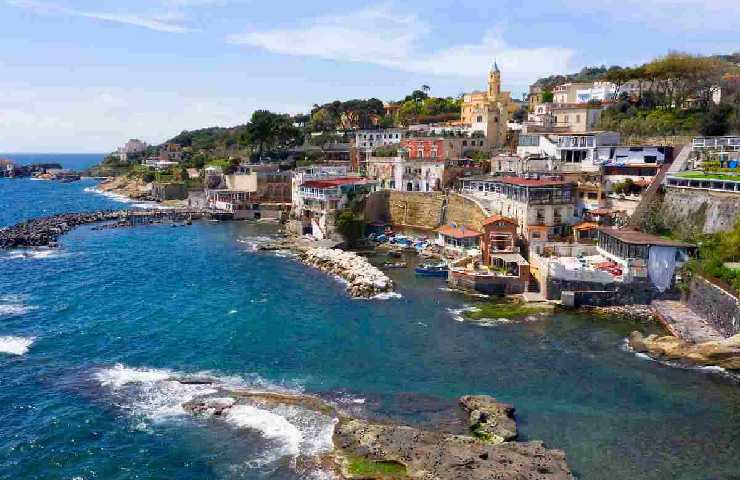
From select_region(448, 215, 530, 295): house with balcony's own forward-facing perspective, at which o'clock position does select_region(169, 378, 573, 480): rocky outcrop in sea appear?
The rocky outcrop in sea is roughly at 12 o'clock from the house with balcony.

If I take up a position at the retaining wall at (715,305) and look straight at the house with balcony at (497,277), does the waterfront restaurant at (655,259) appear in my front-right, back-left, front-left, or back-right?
front-right

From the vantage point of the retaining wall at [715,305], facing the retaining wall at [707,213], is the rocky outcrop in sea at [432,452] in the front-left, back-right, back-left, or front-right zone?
back-left

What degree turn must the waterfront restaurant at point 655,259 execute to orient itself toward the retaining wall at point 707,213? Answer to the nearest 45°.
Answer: approximately 180°

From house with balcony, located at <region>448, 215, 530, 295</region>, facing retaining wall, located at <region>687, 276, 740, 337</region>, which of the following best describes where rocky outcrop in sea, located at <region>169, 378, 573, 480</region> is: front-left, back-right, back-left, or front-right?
front-right

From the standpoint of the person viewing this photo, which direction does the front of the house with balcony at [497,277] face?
facing the viewer

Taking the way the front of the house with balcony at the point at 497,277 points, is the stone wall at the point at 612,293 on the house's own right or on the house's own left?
on the house's own left

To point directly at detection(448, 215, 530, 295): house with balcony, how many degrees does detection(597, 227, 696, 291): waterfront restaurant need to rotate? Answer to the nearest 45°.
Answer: approximately 45° to its right

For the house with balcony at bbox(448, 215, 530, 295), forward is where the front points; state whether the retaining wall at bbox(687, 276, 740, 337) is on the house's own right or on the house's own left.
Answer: on the house's own left

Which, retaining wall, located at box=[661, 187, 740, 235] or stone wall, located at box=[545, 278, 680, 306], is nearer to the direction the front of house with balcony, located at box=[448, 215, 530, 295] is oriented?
the stone wall

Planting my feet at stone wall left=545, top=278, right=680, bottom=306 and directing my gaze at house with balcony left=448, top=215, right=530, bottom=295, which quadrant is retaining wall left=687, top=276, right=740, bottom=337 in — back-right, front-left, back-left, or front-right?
back-left

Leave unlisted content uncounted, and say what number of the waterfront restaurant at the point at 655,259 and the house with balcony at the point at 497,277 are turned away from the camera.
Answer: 0

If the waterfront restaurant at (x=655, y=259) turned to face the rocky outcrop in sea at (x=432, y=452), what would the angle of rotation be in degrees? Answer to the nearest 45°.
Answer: approximately 45° to its left

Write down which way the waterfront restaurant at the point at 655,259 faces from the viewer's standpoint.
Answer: facing the viewer and to the left of the viewer

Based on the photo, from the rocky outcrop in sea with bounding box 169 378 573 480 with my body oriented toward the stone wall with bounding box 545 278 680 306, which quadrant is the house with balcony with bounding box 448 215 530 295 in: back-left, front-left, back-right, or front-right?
front-left

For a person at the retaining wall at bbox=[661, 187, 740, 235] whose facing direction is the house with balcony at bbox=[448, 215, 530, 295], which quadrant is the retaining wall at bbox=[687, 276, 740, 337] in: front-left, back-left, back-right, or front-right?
front-left
